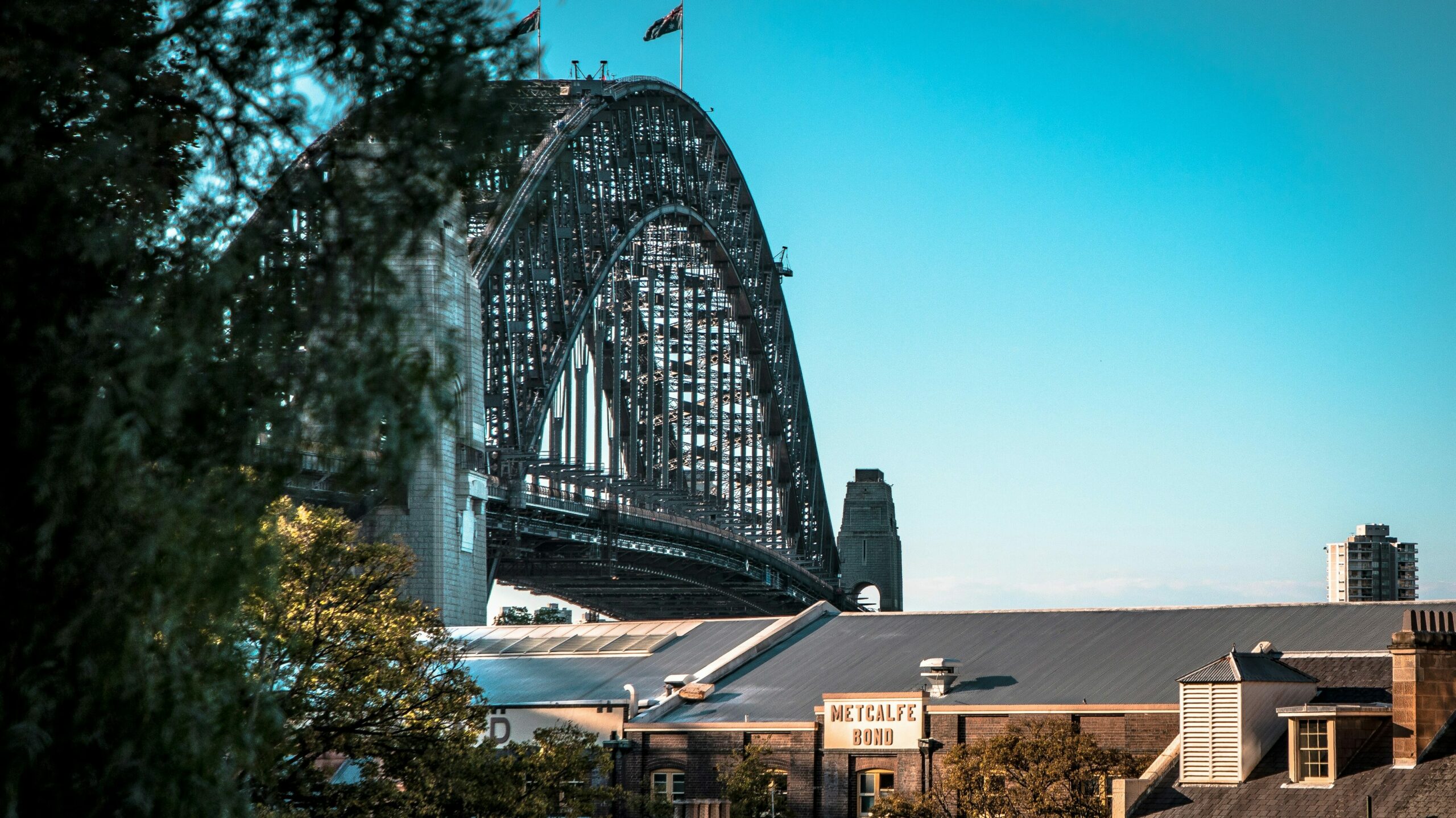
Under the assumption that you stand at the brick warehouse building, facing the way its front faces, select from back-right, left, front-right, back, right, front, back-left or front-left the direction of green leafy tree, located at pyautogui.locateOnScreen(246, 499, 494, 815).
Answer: front-right

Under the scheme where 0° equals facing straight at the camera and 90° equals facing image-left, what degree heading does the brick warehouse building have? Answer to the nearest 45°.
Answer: approximately 0°

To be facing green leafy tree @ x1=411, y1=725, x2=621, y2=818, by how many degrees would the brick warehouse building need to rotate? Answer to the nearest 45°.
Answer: approximately 45° to its right

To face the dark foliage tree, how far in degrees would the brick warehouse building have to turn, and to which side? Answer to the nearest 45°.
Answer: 0° — it already faces it

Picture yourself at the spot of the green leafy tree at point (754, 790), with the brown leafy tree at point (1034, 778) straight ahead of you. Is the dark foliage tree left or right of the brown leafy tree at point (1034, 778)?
right
